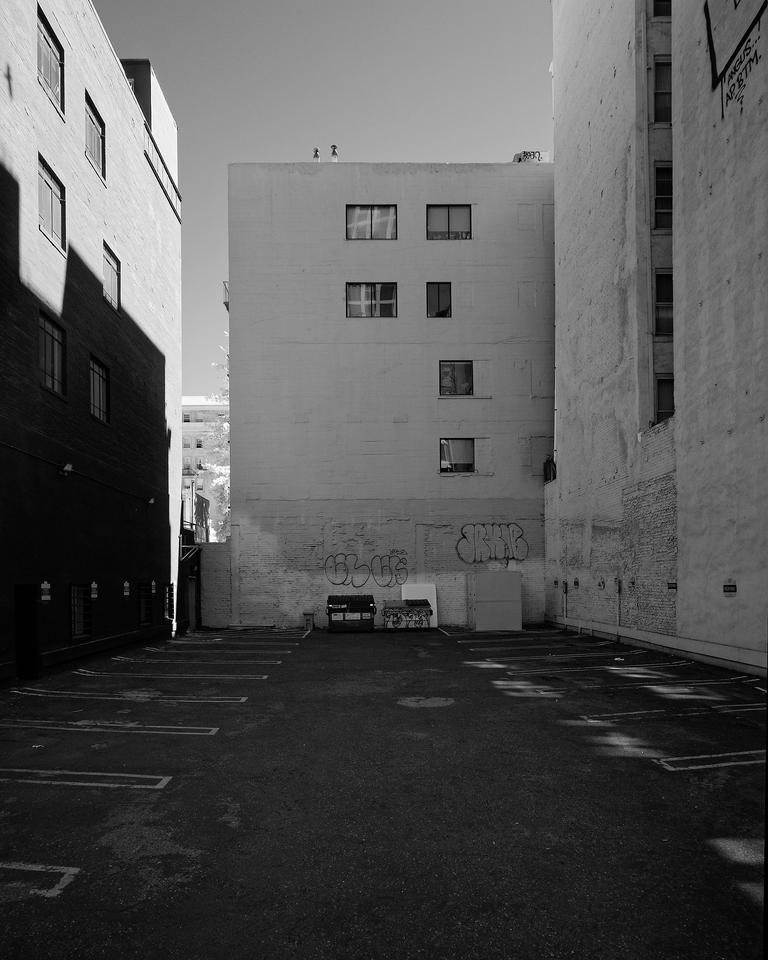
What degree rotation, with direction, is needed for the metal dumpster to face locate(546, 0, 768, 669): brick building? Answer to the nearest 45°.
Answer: approximately 45° to its left

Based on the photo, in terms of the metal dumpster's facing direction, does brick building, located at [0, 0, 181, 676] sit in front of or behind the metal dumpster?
in front

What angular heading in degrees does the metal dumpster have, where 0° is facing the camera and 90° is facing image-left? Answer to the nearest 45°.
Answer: approximately 0°
